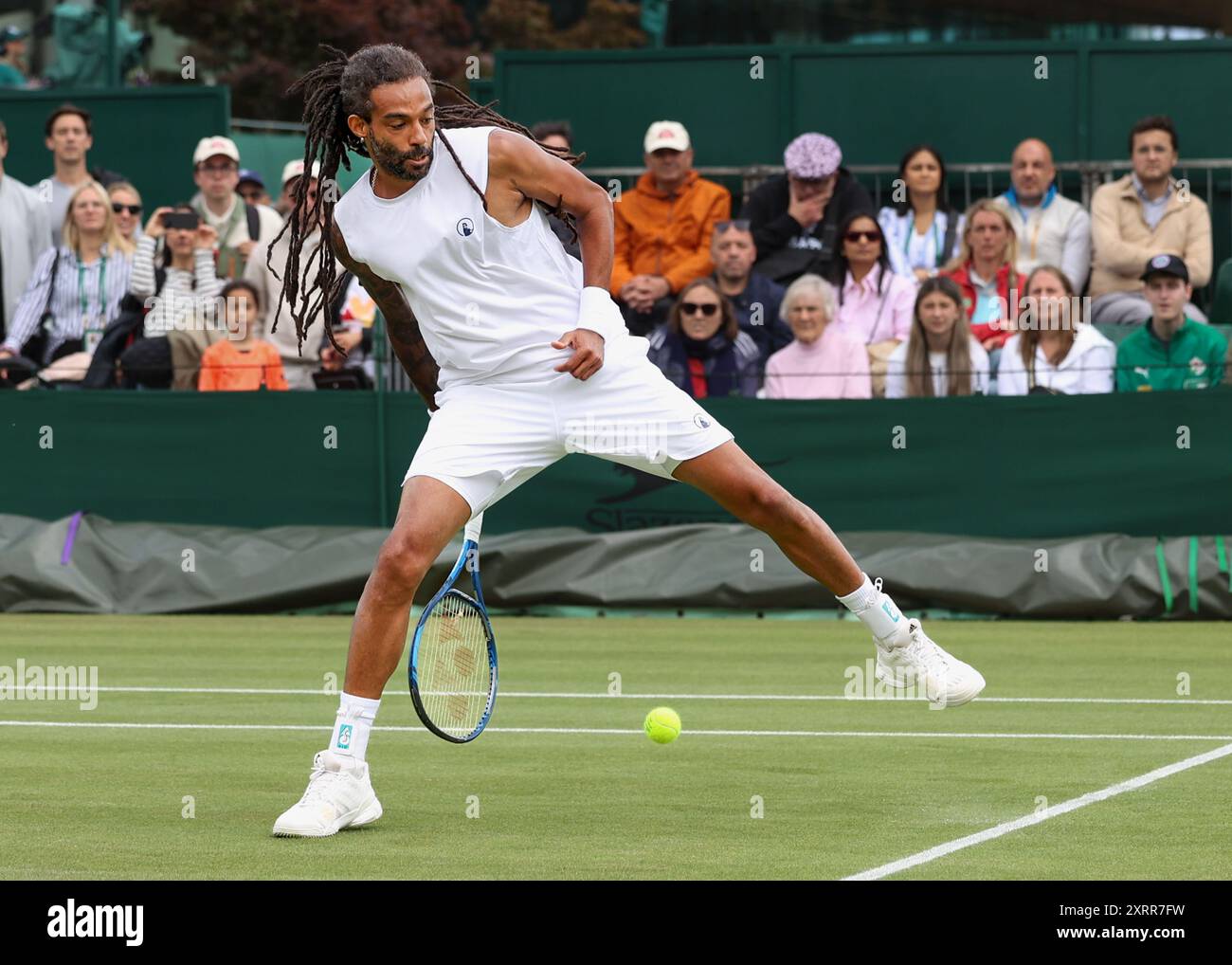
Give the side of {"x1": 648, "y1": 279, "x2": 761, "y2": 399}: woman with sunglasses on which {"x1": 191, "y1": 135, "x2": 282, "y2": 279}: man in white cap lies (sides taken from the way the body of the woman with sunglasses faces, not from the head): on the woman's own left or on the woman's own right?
on the woman's own right

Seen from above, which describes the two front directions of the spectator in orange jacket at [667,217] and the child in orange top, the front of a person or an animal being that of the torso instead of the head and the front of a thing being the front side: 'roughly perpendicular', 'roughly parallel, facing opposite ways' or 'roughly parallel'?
roughly parallel

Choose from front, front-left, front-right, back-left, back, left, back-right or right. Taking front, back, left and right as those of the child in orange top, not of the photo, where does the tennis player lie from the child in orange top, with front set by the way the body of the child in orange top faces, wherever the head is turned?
front

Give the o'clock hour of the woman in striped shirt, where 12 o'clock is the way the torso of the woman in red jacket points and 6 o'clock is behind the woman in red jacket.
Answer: The woman in striped shirt is roughly at 3 o'clock from the woman in red jacket.

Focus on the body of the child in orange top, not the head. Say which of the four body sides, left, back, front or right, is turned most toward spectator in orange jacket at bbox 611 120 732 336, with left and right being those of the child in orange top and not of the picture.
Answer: left

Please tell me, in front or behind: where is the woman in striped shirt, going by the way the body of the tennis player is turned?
behind

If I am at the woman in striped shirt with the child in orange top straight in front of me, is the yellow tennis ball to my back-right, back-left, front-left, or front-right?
front-right

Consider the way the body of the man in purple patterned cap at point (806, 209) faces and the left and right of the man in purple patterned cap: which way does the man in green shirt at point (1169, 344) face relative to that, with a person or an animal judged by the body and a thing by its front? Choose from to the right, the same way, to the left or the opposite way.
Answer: the same way

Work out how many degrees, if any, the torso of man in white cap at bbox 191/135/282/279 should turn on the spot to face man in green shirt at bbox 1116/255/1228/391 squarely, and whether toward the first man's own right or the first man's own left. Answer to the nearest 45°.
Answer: approximately 45° to the first man's own left

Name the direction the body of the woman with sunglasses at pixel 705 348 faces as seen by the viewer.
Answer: toward the camera

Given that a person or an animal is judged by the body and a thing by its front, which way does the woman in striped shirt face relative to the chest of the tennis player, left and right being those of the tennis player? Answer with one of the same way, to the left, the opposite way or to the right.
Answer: the same way

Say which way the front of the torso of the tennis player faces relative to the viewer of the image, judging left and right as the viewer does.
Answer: facing the viewer

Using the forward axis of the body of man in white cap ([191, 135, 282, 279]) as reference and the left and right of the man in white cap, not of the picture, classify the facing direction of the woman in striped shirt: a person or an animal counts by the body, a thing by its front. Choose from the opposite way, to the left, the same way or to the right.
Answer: the same way

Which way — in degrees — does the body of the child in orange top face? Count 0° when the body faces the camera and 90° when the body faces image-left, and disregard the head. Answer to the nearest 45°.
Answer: approximately 0°

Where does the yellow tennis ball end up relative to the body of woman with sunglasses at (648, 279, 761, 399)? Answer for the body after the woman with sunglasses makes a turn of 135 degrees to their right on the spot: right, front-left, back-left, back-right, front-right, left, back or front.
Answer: back-left

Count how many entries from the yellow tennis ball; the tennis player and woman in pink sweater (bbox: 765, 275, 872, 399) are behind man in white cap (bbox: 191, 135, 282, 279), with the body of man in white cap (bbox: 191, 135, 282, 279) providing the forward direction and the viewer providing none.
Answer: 0

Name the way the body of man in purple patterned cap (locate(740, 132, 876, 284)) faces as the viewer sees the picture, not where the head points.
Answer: toward the camera
